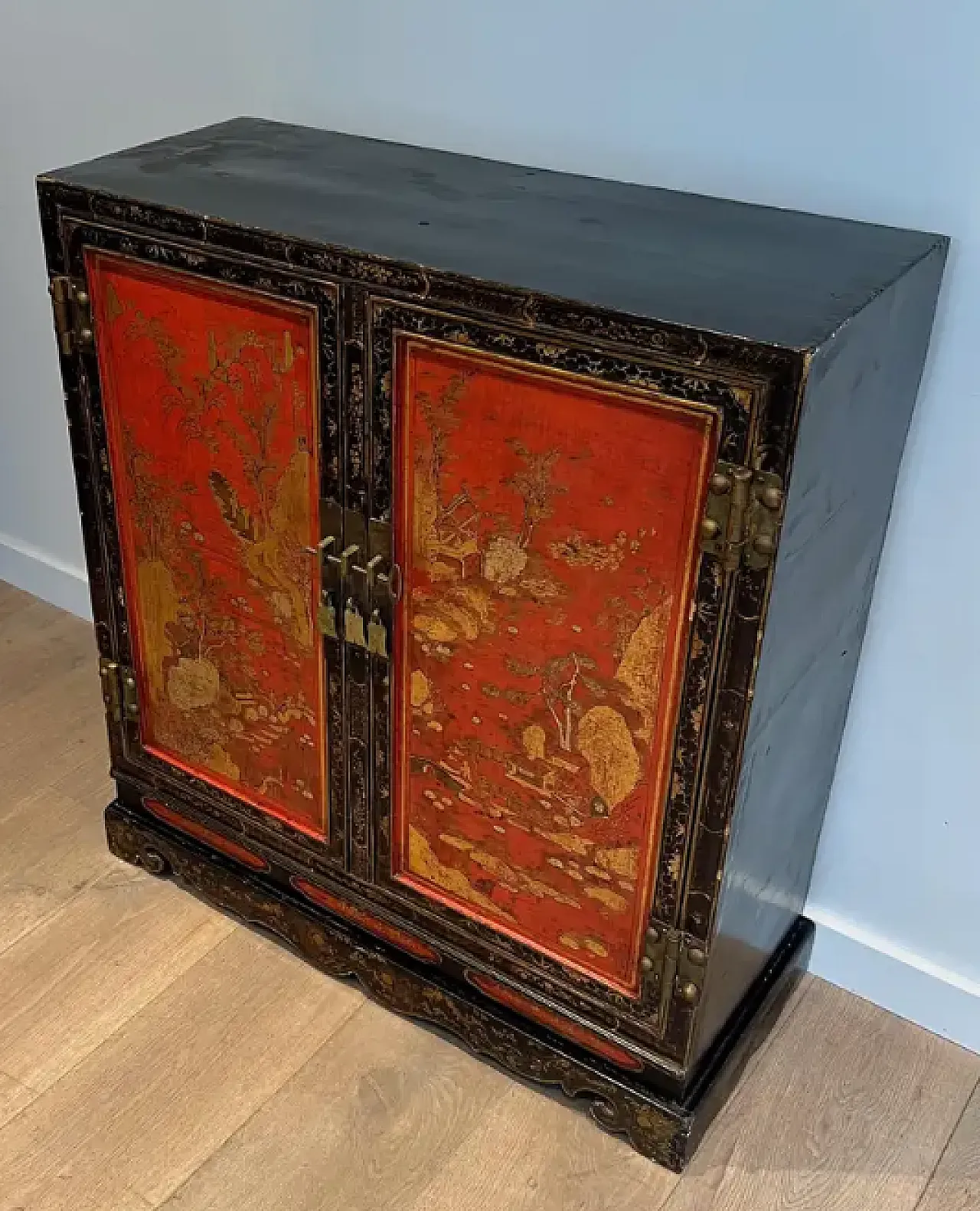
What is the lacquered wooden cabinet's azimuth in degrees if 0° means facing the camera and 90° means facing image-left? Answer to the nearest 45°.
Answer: approximately 45°
